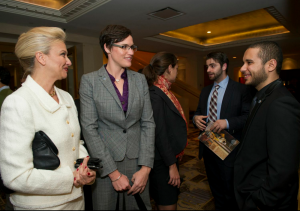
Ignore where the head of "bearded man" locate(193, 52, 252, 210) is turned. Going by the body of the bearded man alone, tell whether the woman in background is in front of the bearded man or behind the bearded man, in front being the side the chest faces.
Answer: in front

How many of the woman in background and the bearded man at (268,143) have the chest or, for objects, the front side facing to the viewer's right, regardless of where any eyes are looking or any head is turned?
1

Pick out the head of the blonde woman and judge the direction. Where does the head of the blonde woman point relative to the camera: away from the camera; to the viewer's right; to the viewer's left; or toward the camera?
to the viewer's right

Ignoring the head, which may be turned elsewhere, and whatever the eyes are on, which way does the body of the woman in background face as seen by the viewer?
to the viewer's right

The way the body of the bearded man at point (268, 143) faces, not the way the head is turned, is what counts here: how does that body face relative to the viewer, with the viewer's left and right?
facing to the left of the viewer

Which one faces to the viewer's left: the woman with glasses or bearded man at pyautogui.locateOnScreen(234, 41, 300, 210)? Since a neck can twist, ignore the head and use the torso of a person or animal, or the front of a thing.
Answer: the bearded man

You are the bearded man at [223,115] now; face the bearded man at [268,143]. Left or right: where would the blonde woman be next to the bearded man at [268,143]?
right

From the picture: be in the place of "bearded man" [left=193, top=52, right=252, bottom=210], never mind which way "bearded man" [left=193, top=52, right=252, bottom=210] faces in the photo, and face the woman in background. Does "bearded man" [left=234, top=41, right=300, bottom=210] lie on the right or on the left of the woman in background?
left

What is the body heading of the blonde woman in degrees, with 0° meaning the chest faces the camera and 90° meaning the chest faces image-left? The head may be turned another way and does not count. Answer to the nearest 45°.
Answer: approximately 315°

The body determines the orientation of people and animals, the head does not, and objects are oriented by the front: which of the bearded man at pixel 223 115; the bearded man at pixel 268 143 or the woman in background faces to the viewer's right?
the woman in background

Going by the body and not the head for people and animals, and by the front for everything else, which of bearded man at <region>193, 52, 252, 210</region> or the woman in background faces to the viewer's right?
the woman in background

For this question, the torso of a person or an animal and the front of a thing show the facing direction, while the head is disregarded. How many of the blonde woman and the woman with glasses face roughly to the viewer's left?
0
